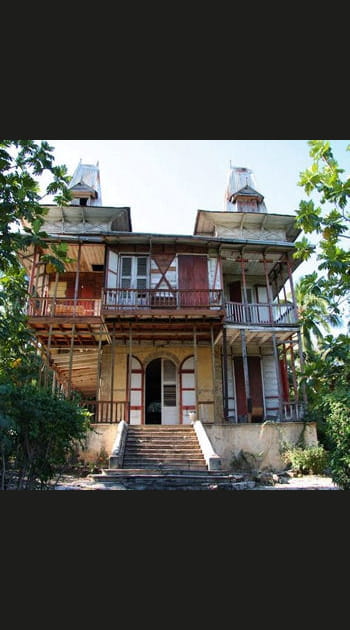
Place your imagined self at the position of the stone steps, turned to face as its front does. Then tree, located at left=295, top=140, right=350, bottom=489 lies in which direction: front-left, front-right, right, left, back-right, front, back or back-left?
front-left

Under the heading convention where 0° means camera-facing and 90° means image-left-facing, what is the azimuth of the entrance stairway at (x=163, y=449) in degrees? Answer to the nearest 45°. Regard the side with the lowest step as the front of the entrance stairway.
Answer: approximately 0°

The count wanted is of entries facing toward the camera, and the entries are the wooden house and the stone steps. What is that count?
2

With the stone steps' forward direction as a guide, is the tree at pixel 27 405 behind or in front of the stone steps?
in front

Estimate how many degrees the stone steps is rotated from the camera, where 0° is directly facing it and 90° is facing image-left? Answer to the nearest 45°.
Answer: approximately 0°
